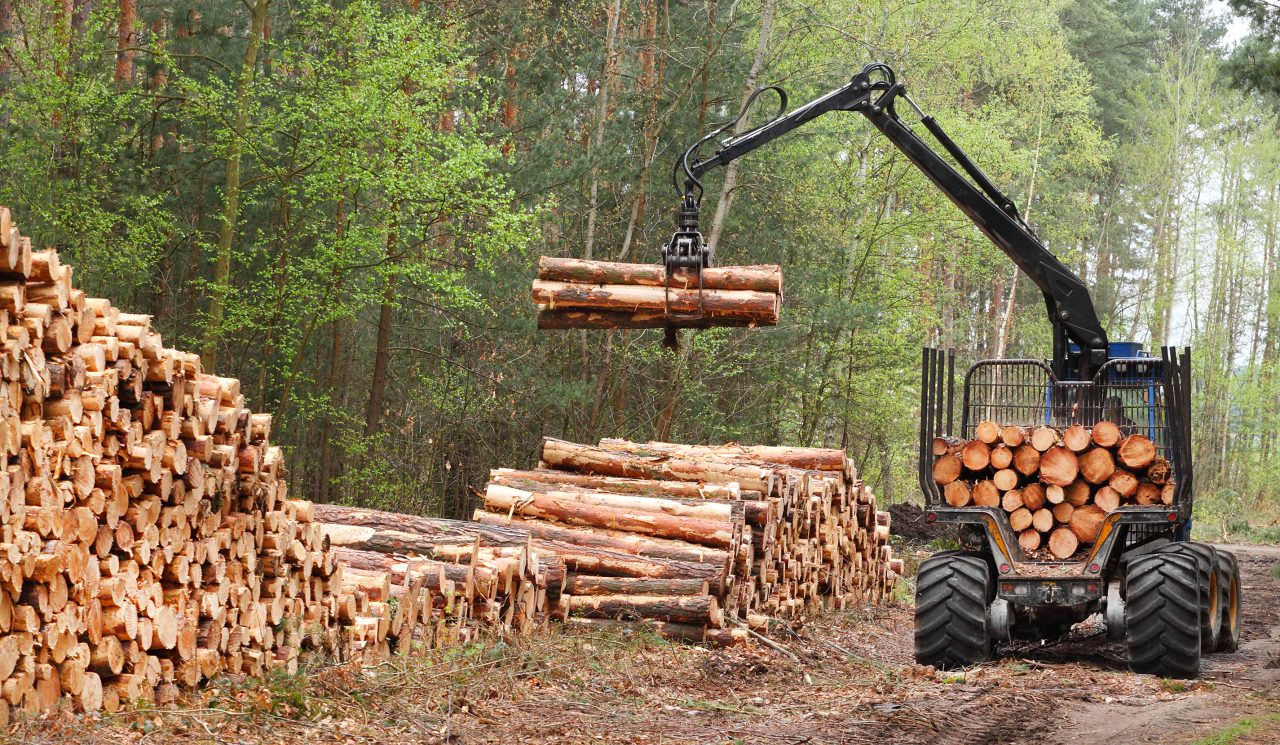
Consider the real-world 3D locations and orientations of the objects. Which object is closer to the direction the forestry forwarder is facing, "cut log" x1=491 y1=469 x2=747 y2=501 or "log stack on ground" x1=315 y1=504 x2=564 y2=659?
the cut log

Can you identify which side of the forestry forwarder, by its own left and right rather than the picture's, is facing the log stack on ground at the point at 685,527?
left

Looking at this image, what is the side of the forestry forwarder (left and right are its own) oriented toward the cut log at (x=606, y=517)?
left

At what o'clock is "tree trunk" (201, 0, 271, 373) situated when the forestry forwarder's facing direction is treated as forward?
The tree trunk is roughly at 10 o'clock from the forestry forwarder.

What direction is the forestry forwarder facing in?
away from the camera

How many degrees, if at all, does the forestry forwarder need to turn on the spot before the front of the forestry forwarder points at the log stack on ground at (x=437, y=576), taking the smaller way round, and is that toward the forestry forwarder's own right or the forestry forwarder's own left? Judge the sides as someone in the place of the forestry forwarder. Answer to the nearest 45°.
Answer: approximately 135° to the forestry forwarder's own left

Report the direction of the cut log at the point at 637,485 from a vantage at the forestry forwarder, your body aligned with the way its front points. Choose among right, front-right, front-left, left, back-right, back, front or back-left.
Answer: left

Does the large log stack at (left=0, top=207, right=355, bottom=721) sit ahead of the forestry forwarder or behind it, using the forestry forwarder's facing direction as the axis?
behind

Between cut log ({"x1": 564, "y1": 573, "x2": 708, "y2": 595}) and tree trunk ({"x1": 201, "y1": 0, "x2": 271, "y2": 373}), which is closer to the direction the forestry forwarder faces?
the tree trunk

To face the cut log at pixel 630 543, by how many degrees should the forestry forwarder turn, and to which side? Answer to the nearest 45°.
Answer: approximately 90° to its left

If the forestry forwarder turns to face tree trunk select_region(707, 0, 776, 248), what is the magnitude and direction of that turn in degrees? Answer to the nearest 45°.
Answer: approximately 45° to its left
